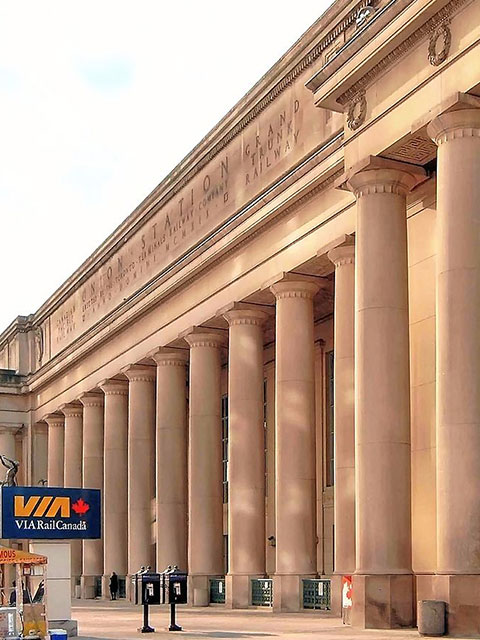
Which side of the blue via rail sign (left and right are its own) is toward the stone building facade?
left

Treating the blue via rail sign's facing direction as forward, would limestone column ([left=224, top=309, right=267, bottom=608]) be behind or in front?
behind

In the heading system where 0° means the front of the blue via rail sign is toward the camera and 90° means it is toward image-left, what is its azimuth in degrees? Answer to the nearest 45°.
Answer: approximately 0°

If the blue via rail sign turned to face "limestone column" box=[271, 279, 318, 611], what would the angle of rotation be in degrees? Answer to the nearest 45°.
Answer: approximately 135° to its left

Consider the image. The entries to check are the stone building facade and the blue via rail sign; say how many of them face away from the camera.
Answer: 0

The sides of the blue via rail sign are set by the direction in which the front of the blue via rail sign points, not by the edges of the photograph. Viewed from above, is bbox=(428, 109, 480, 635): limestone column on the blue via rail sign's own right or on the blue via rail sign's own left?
on the blue via rail sign's own left

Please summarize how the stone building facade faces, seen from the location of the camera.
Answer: facing the viewer and to the left of the viewer
